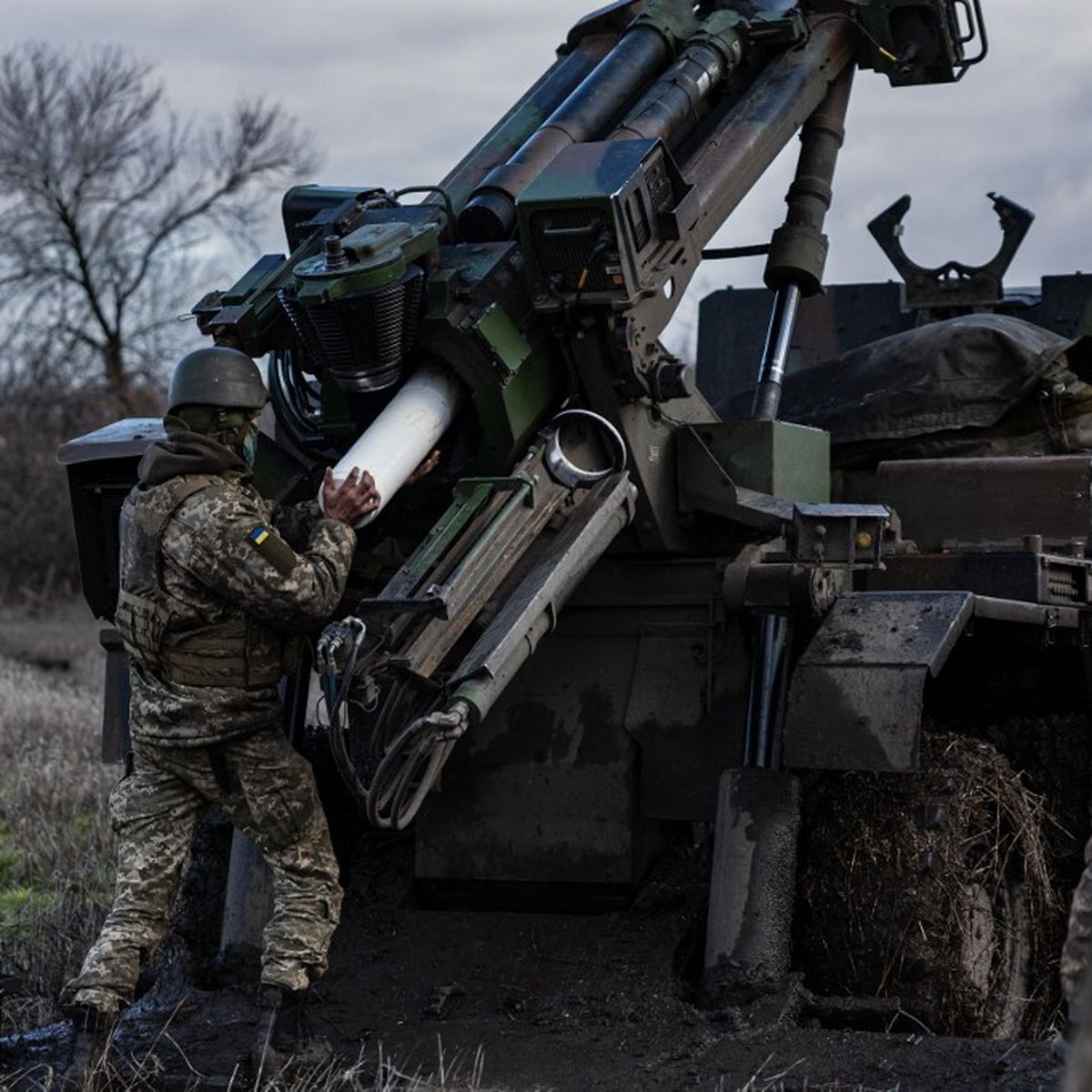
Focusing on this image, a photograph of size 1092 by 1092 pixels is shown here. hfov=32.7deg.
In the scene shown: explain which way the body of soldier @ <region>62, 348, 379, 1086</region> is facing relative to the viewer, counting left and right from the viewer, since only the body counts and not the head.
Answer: facing away from the viewer and to the right of the viewer

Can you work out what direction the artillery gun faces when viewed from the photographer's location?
facing away from the viewer and to the right of the viewer

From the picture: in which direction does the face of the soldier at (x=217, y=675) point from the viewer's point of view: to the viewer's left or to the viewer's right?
to the viewer's right
